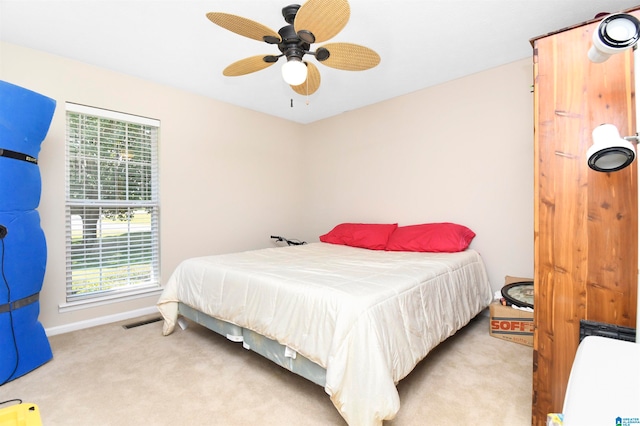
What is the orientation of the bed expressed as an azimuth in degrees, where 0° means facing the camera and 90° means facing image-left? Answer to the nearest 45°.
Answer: approximately 45°

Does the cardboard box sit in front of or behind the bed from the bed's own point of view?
behind

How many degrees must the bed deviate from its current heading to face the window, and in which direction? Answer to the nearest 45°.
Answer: approximately 90° to its right

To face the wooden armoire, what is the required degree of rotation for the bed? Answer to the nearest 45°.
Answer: approximately 90° to its left
